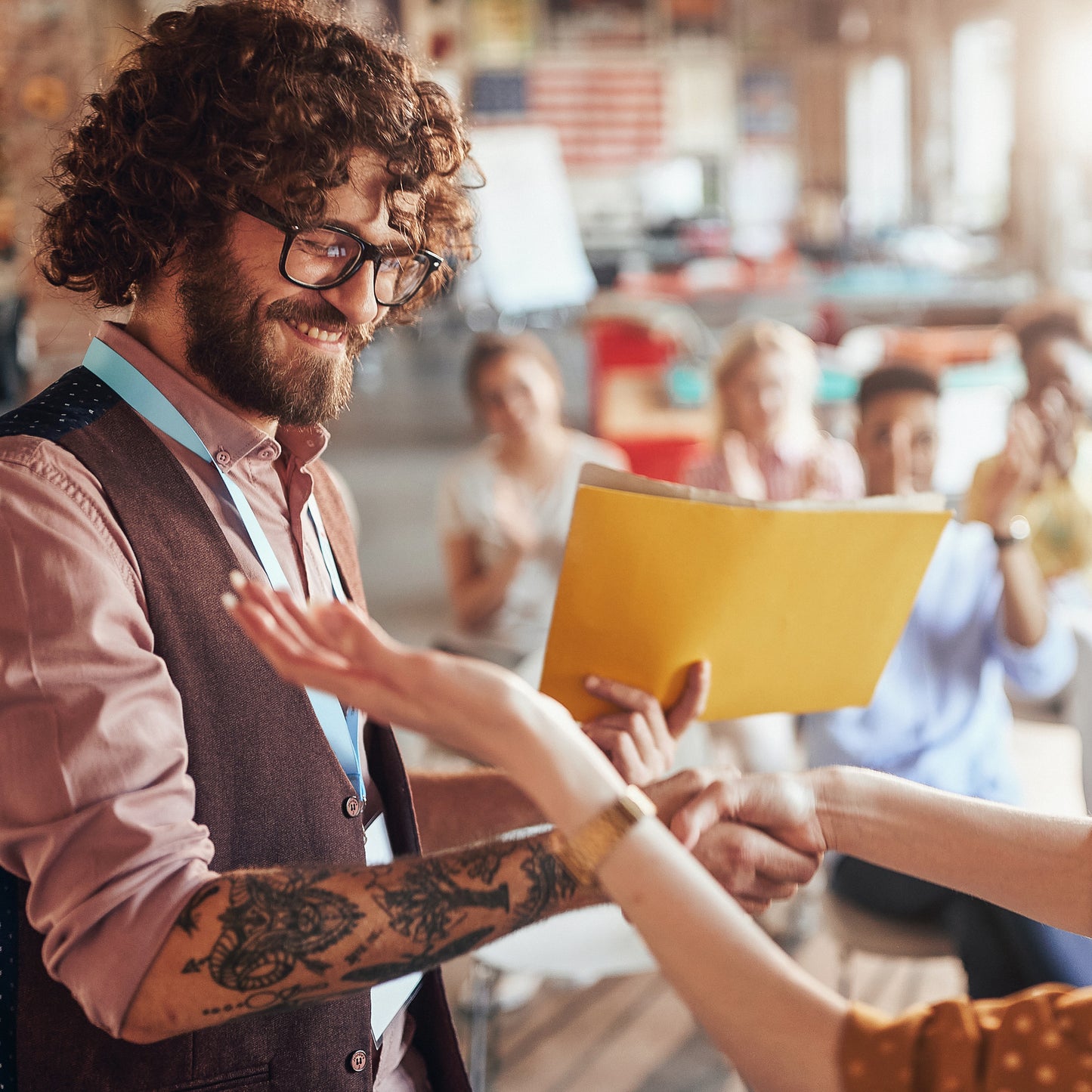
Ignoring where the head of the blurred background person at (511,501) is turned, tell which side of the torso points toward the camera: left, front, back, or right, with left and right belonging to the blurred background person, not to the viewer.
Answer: front

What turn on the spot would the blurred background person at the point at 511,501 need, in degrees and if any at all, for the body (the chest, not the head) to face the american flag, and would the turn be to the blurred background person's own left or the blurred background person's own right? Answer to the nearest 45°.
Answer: approximately 180°

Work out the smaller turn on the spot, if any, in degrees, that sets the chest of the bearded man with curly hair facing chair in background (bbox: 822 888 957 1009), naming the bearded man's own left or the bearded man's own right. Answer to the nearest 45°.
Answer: approximately 90° to the bearded man's own left

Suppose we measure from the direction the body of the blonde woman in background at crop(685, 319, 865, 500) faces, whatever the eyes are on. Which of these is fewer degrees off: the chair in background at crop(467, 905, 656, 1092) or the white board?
the chair in background

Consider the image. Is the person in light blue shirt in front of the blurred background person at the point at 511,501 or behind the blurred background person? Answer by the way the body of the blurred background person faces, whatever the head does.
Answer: in front

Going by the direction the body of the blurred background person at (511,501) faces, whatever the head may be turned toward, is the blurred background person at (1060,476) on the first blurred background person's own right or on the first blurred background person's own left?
on the first blurred background person's own left

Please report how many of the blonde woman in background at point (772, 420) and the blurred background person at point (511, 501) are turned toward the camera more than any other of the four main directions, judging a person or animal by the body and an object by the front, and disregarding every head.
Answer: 2

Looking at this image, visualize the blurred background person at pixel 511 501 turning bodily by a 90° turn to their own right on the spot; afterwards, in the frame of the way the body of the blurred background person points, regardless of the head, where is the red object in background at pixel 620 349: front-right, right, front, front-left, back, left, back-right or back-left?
right

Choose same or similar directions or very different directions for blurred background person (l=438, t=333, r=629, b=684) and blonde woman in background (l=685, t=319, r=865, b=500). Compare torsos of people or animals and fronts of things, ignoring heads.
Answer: same or similar directions

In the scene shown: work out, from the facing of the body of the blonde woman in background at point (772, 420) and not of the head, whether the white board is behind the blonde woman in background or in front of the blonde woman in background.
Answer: behind

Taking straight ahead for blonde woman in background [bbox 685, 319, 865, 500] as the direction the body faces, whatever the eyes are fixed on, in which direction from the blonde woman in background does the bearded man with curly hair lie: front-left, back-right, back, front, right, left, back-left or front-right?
front

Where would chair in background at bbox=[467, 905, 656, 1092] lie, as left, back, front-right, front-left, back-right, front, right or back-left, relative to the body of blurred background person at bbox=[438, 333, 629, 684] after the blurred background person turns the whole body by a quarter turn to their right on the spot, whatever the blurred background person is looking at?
left

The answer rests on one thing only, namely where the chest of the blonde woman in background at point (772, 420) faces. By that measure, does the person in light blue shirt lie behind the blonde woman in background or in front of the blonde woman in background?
in front

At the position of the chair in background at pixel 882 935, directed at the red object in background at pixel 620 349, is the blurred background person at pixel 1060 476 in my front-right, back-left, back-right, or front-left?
front-right
